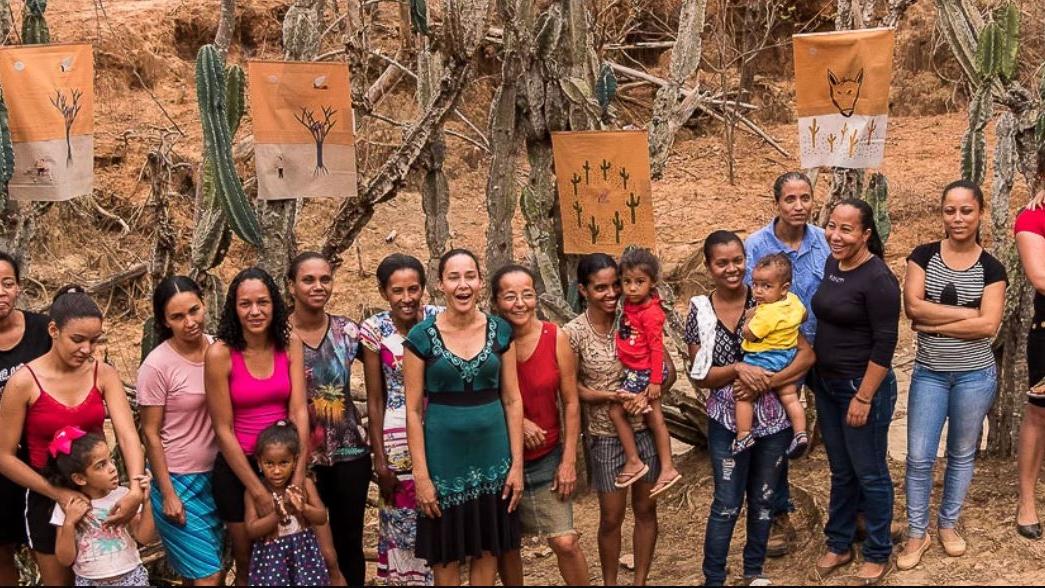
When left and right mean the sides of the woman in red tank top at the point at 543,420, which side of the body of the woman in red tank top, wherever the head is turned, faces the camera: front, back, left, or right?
front

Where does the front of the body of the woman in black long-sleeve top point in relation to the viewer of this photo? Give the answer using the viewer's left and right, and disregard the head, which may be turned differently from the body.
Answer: facing the viewer and to the left of the viewer

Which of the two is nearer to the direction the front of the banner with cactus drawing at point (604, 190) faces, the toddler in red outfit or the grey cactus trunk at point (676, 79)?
the toddler in red outfit

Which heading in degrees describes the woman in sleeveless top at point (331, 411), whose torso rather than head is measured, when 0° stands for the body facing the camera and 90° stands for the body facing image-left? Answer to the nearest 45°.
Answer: approximately 0°

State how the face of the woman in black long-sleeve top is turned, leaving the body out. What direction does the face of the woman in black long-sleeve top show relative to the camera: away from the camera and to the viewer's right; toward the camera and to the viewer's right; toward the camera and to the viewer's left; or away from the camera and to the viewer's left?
toward the camera and to the viewer's left

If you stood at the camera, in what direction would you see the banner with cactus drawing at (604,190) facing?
facing the viewer

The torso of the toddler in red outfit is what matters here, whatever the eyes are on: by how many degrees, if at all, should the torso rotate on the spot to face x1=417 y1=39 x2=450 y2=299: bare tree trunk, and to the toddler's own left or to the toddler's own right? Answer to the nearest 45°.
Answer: approximately 90° to the toddler's own right

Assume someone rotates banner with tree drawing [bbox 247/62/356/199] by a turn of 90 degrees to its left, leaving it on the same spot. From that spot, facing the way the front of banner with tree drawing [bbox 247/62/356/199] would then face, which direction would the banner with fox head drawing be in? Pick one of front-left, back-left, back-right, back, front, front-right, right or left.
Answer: front

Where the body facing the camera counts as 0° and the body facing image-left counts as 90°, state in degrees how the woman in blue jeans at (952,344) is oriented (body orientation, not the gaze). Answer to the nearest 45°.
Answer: approximately 0°

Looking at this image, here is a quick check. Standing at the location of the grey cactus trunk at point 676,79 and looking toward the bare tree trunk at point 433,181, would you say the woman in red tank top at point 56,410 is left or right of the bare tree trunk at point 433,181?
left

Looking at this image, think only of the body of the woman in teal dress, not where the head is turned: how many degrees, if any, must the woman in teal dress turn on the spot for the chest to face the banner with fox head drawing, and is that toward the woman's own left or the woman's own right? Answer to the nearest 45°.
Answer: approximately 135° to the woman's own left
